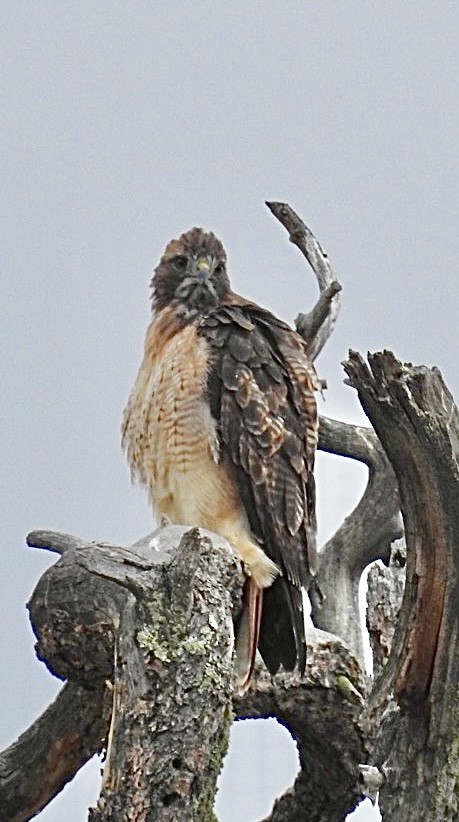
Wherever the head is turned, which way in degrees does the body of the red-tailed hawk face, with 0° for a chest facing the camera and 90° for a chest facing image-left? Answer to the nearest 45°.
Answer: approximately 45°
